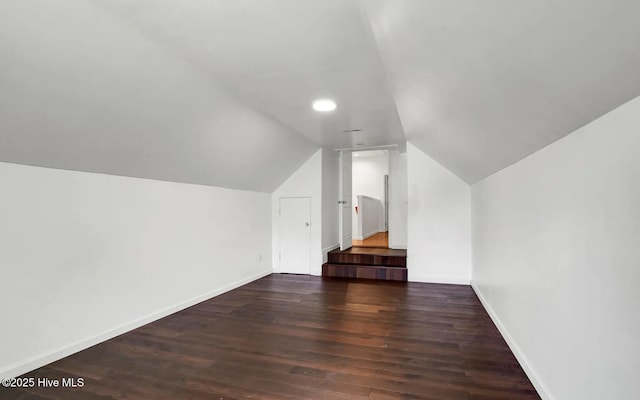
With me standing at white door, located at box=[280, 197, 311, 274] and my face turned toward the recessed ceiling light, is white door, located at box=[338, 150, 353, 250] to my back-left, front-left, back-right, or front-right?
back-left

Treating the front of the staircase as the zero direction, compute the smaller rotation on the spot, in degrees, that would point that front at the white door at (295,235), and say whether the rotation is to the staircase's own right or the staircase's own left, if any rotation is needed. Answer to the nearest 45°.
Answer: approximately 90° to the staircase's own right

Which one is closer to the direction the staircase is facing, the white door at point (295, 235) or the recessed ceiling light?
the recessed ceiling light

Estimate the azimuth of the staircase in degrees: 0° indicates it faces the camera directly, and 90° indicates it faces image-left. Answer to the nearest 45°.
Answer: approximately 0°

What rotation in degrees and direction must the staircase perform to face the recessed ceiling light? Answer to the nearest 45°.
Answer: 0° — it already faces it
